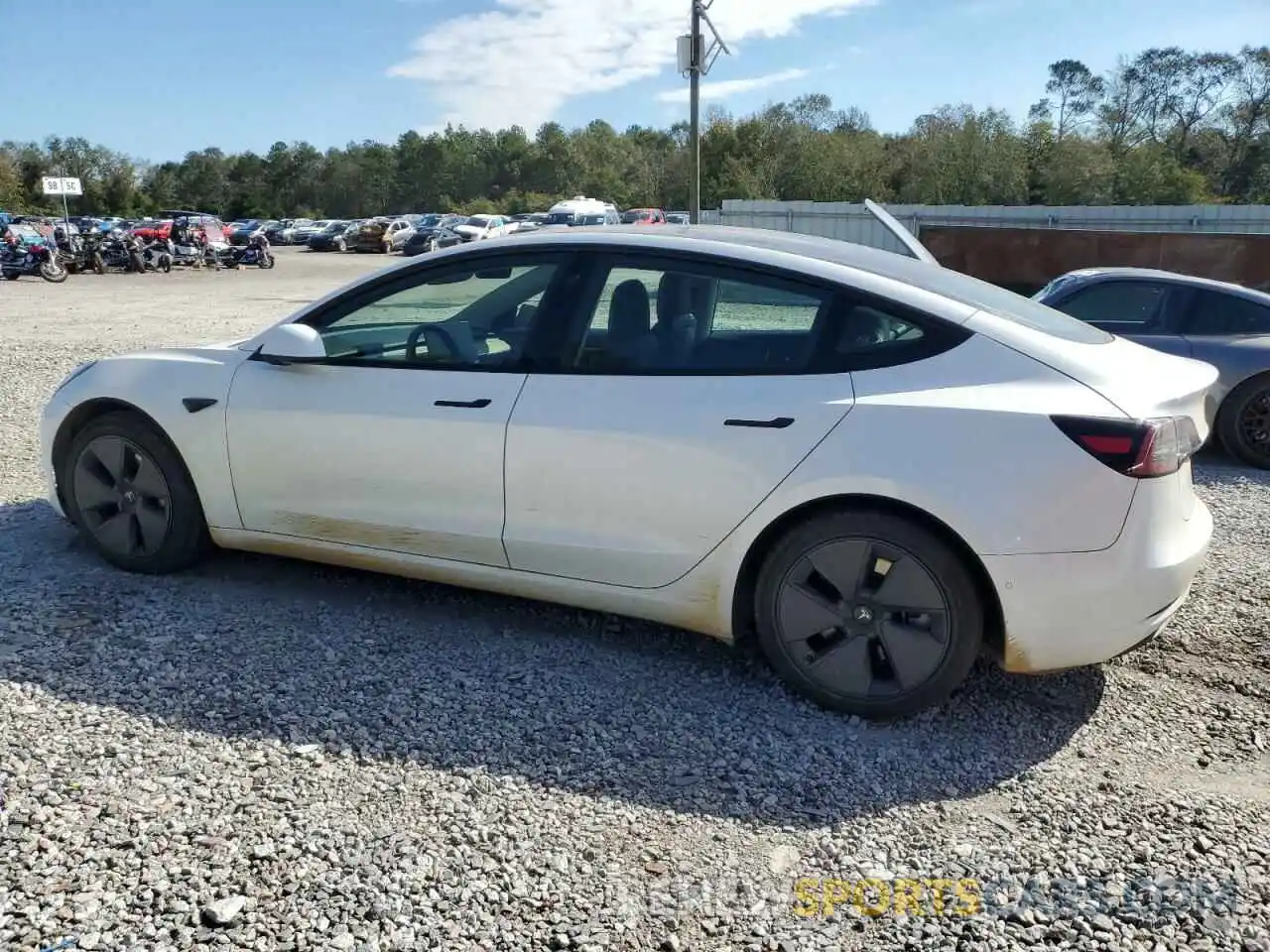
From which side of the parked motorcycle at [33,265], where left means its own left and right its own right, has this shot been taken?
right

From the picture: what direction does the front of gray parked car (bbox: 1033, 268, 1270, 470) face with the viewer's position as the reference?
facing to the left of the viewer

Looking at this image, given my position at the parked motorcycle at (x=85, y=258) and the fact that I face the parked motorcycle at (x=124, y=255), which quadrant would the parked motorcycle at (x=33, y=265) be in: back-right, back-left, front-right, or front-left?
back-right

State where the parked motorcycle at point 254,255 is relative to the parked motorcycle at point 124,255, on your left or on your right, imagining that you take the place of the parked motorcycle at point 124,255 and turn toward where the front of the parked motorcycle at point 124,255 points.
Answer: on your left

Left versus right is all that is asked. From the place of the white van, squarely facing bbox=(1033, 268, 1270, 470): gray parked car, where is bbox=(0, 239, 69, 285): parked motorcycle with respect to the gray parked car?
right
